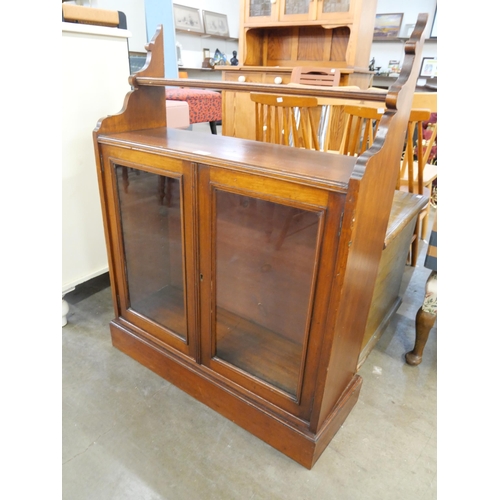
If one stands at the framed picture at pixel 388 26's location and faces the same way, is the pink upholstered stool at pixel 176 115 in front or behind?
in front

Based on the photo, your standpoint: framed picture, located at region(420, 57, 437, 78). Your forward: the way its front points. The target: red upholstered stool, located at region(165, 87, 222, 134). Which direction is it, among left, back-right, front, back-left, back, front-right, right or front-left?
front-right

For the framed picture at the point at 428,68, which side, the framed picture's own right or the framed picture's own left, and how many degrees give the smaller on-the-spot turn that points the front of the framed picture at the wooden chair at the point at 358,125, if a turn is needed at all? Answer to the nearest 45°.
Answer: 0° — it already faces it

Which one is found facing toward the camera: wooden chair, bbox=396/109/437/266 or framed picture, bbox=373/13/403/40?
the framed picture

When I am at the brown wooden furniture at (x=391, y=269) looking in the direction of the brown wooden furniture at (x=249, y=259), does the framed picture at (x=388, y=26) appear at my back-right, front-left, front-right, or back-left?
back-right

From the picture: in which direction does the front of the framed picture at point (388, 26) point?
toward the camera

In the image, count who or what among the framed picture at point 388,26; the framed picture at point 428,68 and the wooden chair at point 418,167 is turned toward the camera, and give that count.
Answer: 2

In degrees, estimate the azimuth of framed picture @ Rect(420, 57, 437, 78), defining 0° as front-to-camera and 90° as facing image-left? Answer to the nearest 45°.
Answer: approximately 0°

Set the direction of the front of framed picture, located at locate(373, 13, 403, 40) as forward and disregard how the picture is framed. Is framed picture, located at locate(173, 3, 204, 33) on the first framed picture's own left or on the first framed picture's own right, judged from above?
on the first framed picture's own right

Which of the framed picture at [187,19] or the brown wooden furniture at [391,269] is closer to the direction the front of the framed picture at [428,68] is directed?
the brown wooden furniture
